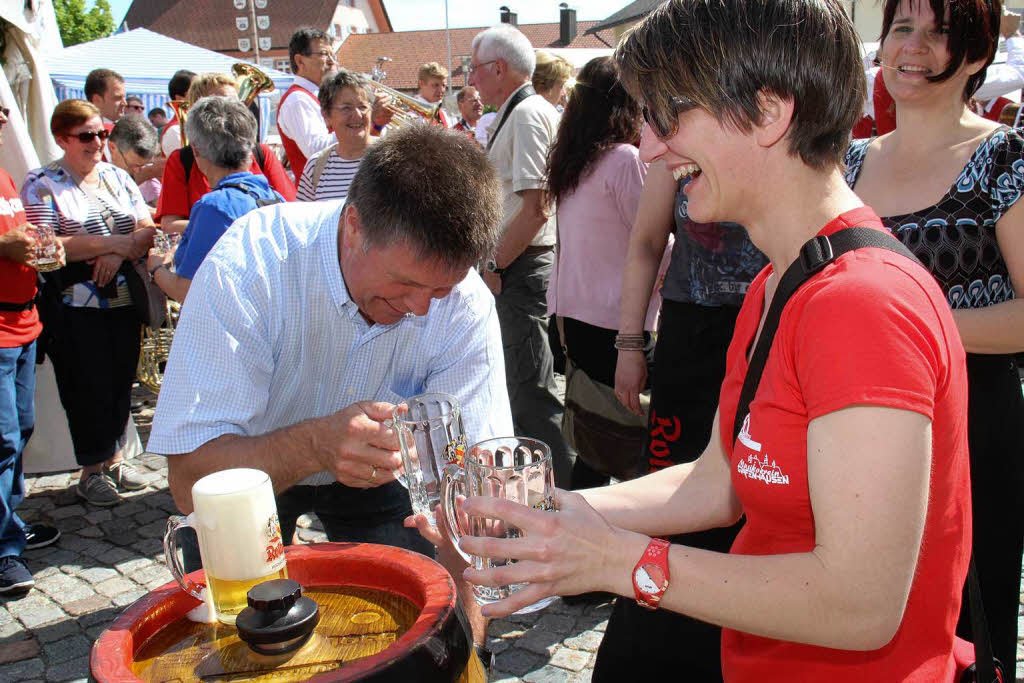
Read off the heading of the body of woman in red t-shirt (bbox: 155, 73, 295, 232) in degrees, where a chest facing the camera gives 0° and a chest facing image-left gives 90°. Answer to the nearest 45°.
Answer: approximately 0°

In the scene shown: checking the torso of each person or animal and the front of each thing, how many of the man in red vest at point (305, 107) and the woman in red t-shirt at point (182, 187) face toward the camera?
1

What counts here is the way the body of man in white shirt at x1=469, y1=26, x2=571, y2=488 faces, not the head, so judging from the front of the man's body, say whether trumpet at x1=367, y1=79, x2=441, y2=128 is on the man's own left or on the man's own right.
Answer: on the man's own right

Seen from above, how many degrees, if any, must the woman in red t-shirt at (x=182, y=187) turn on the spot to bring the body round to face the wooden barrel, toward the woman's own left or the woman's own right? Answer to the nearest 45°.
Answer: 0° — they already face it

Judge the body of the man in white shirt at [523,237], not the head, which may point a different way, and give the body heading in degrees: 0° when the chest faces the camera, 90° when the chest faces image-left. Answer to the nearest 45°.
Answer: approximately 90°

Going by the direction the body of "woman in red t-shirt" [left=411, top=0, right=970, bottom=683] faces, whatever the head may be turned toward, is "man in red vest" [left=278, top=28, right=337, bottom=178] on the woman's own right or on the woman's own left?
on the woman's own right

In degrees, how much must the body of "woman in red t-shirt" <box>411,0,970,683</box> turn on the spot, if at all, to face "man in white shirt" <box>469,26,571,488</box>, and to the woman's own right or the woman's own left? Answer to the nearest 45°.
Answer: approximately 90° to the woman's own right
